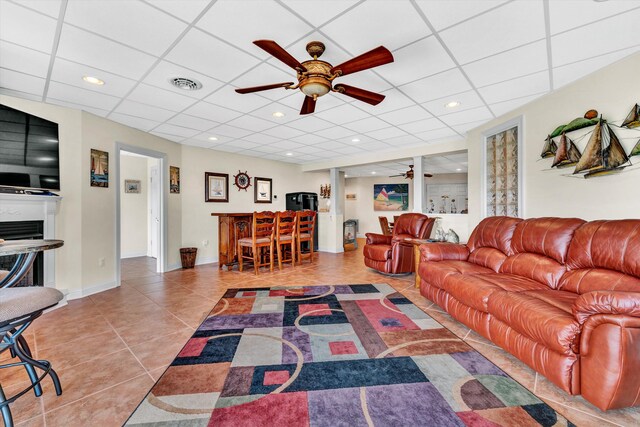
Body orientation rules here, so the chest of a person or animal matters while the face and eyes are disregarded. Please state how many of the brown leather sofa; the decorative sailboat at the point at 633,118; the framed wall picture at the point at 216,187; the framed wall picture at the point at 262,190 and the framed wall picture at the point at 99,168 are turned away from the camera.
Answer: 0

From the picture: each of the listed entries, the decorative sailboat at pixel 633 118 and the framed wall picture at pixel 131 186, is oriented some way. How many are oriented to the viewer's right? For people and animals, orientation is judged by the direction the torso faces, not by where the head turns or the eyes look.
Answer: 0

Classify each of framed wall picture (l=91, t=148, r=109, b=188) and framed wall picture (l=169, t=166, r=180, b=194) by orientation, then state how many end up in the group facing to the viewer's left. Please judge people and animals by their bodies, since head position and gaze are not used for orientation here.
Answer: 0

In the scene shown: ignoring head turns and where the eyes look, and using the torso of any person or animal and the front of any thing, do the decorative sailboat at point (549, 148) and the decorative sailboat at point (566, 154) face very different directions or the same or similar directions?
same or similar directions

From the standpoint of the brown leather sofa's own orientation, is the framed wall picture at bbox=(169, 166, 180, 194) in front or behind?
in front

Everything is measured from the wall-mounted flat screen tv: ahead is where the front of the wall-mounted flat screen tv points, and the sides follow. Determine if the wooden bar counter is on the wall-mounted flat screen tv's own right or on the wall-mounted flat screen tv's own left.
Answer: on the wall-mounted flat screen tv's own left

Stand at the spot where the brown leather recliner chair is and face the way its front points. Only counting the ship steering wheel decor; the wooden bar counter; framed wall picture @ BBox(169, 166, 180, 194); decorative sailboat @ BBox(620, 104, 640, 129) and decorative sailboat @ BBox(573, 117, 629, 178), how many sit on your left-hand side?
2

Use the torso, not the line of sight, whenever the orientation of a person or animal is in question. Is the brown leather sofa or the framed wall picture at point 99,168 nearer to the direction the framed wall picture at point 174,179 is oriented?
the brown leather sofa

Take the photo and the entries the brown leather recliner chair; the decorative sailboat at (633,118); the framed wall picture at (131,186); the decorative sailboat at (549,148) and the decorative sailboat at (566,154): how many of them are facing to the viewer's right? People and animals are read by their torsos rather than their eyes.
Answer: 0

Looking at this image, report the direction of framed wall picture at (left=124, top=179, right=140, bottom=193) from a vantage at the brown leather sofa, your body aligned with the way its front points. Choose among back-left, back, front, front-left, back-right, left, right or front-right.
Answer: front-right

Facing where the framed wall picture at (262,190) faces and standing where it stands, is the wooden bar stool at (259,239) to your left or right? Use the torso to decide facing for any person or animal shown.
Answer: on your right

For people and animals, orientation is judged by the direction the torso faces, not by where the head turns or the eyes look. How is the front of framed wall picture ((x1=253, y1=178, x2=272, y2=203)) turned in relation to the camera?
facing the viewer and to the right of the viewer

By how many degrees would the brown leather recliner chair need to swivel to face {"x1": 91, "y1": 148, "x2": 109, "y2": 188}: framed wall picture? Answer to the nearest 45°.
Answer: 0° — it already faces it

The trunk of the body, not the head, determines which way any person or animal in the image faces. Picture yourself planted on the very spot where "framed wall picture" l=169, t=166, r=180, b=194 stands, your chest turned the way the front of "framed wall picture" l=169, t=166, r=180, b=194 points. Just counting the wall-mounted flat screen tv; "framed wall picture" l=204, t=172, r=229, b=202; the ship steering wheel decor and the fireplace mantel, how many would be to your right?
2

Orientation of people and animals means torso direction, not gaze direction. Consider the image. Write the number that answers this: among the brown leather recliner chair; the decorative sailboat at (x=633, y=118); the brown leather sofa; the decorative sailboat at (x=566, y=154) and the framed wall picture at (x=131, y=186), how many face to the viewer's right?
0

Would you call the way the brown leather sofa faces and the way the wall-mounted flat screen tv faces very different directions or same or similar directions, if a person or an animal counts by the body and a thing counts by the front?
very different directions

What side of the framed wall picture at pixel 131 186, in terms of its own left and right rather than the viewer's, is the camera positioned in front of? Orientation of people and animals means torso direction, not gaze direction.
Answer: front

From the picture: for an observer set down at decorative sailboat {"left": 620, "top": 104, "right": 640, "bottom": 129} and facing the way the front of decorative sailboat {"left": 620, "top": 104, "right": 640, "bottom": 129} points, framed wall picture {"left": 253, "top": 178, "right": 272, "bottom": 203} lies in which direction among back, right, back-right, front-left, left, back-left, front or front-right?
front-right

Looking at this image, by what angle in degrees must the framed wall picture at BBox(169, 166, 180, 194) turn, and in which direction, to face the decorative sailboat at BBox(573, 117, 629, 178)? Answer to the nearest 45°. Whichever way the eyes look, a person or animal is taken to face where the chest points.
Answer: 0° — it already faces it

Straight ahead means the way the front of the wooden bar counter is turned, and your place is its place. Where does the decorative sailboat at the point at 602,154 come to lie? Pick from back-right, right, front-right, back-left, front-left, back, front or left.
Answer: front
